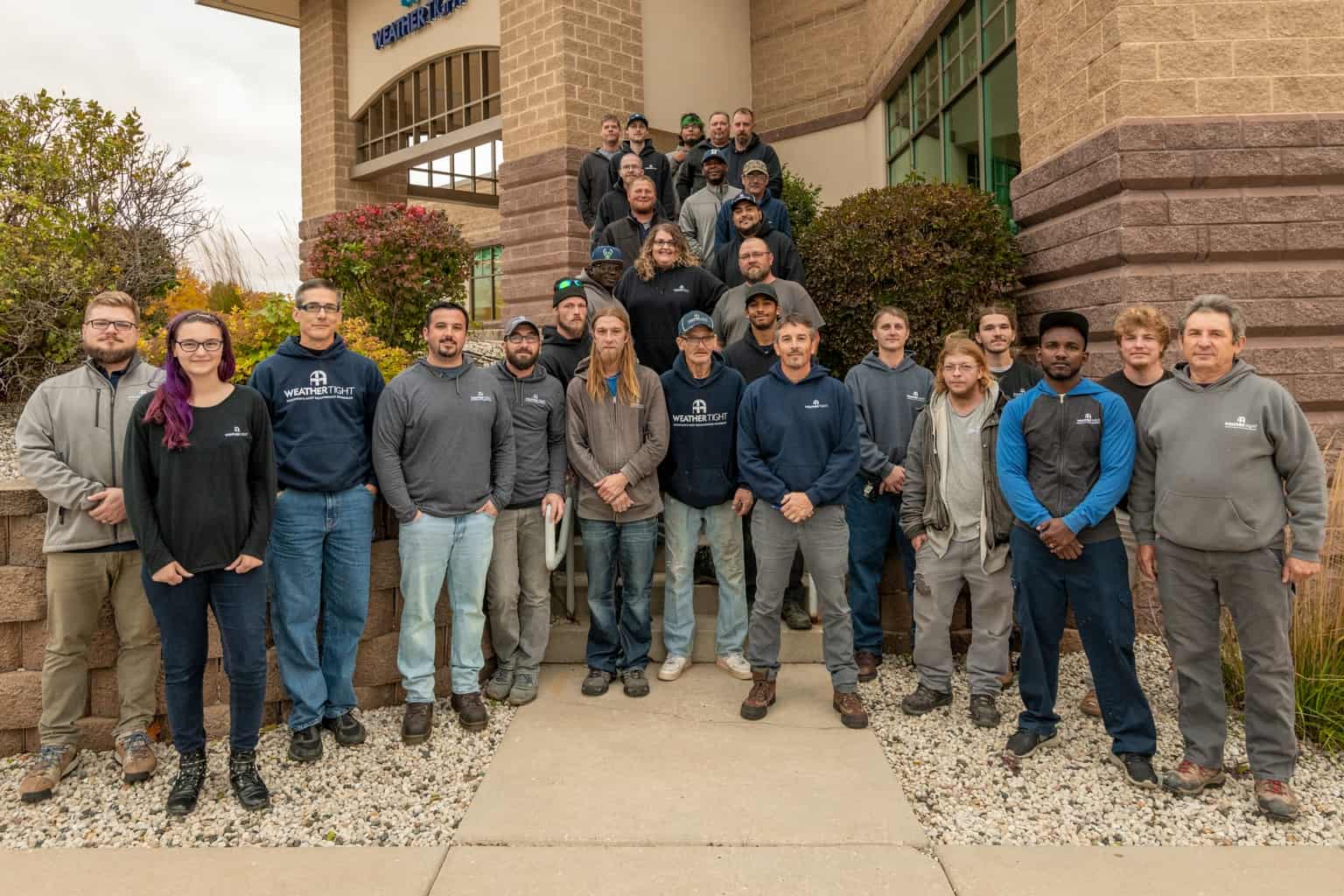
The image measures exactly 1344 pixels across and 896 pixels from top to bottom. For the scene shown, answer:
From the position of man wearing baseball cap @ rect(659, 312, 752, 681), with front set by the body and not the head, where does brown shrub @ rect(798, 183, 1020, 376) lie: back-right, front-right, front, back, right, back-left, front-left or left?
back-left

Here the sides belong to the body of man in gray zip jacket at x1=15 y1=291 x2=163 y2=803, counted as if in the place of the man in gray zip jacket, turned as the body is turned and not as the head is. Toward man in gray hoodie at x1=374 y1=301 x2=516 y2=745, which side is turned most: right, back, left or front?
left

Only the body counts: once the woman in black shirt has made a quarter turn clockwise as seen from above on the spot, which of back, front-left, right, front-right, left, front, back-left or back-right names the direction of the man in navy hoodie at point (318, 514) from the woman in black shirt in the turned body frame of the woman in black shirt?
back-right

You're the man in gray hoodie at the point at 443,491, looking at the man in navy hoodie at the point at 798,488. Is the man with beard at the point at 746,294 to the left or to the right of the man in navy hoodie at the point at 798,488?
left

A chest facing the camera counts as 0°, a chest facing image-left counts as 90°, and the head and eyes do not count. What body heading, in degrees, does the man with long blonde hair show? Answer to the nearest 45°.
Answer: approximately 0°

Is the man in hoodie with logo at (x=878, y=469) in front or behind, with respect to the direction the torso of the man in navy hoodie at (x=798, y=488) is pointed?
behind

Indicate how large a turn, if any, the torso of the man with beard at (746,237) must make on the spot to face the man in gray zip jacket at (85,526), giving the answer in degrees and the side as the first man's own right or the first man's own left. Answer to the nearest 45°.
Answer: approximately 45° to the first man's own right
